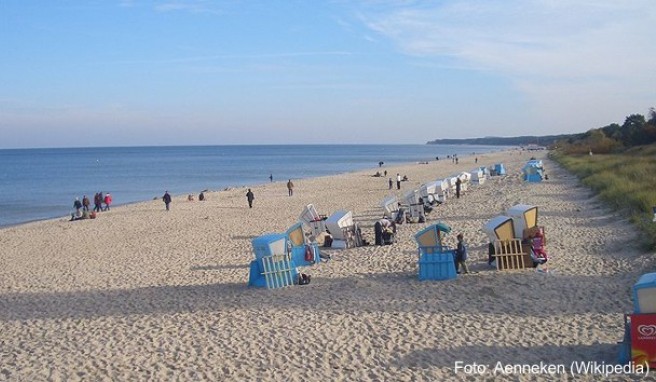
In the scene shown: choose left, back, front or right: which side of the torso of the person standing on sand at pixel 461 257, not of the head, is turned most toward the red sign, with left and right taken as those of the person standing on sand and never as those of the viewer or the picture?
left

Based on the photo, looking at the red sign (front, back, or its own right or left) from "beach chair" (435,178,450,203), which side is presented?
back

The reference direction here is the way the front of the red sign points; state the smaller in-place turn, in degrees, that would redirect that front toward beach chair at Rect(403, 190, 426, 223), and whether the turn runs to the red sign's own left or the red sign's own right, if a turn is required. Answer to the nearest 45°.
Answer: approximately 135° to the red sign's own right

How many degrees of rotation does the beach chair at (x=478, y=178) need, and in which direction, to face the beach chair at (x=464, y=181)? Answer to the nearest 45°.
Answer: approximately 45° to its right

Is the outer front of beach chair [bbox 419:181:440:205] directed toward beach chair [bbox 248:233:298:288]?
no

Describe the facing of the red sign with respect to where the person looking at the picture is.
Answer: facing the viewer

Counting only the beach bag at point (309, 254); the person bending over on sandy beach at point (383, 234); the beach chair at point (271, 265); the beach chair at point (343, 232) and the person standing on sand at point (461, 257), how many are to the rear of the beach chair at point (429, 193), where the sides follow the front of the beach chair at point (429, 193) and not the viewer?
0

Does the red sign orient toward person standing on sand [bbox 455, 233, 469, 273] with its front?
no

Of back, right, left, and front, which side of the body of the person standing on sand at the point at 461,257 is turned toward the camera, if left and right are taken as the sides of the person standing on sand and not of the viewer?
left
